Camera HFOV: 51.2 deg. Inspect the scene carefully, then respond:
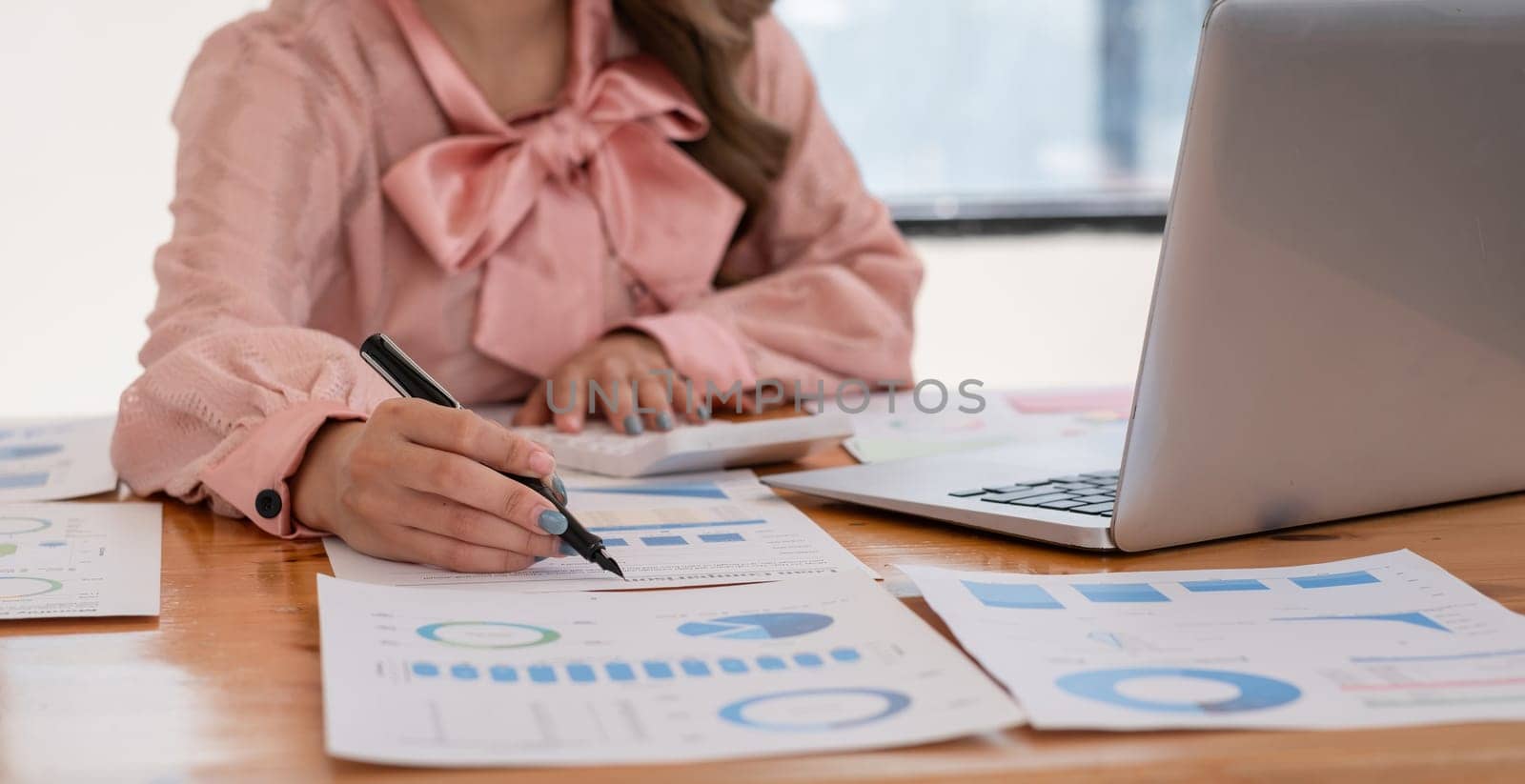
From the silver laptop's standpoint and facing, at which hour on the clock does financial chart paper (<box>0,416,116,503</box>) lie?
The financial chart paper is roughly at 11 o'clock from the silver laptop.

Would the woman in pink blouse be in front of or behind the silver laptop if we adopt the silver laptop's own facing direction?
in front

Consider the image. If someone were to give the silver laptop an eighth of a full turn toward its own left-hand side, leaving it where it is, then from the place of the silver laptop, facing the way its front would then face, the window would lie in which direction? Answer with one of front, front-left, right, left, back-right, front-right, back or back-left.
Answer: right

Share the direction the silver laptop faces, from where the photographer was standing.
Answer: facing away from the viewer and to the left of the viewer
